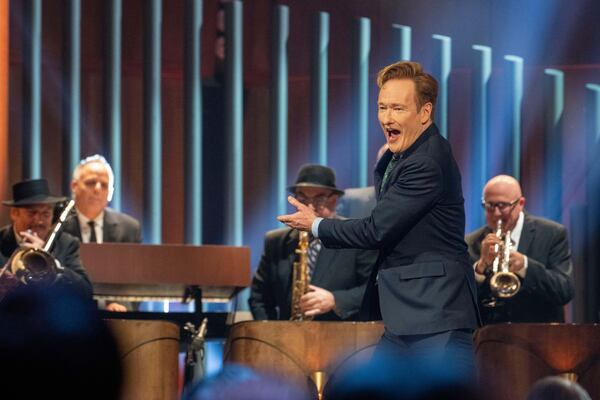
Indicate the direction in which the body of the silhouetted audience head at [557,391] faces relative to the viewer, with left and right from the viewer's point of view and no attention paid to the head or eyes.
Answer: facing away from the viewer

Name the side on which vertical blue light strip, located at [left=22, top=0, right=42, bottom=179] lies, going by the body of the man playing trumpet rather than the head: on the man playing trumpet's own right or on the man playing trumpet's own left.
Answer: on the man playing trumpet's own right

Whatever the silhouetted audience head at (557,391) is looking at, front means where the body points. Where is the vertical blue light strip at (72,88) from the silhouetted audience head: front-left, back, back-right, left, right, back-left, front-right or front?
front-left

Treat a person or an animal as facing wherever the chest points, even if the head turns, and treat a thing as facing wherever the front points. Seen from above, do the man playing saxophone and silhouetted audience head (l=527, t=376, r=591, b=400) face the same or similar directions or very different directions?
very different directions

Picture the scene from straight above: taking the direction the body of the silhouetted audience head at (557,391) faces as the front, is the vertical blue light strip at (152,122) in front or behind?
in front

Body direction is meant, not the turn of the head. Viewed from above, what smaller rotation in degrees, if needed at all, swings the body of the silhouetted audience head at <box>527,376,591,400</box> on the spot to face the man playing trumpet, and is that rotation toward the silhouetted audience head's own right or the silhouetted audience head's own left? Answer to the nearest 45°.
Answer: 0° — they already face them

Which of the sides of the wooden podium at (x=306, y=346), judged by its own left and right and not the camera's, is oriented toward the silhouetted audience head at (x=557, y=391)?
front

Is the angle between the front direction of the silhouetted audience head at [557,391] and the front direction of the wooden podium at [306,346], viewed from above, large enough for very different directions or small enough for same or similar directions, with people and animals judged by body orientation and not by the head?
very different directions

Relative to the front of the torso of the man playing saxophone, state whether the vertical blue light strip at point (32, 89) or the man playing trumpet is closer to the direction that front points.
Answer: the man playing trumpet

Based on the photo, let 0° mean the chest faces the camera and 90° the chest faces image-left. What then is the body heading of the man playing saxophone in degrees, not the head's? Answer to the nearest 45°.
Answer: approximately 0°

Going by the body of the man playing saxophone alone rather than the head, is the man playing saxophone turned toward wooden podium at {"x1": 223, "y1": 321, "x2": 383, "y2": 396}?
yes

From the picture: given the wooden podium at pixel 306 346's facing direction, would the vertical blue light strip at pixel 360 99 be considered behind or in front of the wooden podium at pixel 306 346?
behind

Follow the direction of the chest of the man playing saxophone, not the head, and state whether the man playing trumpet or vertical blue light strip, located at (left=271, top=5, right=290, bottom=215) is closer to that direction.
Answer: the man playing trumpet

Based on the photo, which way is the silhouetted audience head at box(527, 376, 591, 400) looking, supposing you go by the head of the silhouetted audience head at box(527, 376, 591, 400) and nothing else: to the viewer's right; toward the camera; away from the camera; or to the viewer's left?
away from the camera

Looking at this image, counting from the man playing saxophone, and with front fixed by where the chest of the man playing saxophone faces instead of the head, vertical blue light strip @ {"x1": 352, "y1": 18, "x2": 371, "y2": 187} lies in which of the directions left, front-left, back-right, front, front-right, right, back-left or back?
back
